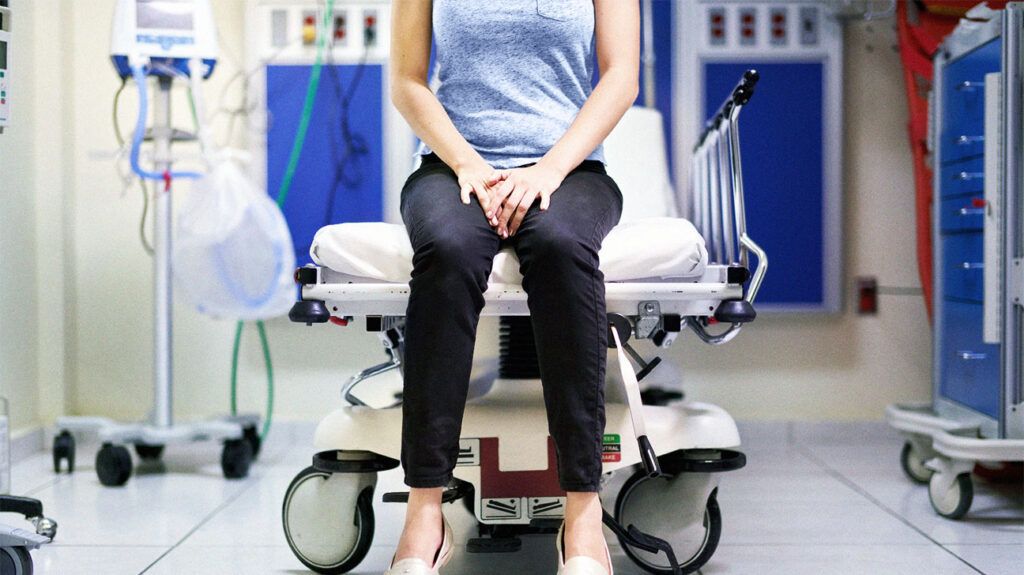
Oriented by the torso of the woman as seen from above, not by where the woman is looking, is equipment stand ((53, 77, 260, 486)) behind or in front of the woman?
behind

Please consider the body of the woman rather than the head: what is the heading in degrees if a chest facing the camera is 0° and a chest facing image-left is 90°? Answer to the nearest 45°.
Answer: approximately 0°

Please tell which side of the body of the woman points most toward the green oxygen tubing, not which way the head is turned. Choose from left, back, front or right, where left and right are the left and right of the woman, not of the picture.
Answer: back
